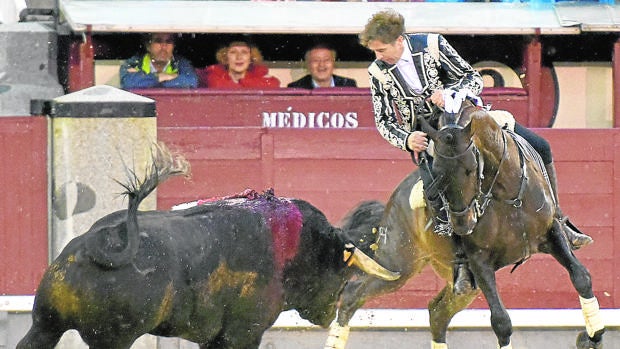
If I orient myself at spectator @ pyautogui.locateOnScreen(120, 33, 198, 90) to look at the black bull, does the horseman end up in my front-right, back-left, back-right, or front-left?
front-left

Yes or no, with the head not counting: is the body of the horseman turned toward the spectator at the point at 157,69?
no

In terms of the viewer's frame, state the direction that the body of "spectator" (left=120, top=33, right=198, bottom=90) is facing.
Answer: toward the camera

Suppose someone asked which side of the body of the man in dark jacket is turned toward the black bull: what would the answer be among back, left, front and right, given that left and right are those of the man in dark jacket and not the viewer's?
front

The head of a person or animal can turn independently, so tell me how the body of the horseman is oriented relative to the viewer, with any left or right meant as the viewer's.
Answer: facing the viewer

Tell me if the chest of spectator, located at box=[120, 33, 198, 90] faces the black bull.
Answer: yes

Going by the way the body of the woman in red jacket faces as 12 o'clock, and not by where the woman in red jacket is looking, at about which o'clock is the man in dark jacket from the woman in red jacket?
The man in dark jacket is roughly at 9 o'clock from the woman in red jacket.

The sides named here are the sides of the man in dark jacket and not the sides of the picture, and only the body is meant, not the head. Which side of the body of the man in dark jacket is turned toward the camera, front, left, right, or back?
front

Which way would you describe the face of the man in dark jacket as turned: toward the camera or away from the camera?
toward the camera

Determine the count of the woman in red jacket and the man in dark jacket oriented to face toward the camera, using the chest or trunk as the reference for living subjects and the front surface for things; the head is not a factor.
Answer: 2

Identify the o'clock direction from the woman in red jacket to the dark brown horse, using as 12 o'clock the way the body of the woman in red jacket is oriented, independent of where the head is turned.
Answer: The dark brown horse is roughly at 11 o'clock from the woman in red jacket.

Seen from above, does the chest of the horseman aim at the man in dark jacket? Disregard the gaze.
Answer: no

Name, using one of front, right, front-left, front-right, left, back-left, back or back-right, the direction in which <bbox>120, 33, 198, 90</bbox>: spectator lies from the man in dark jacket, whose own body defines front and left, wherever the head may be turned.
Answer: right

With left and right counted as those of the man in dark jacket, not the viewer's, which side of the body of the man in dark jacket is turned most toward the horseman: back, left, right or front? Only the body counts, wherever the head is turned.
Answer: front
